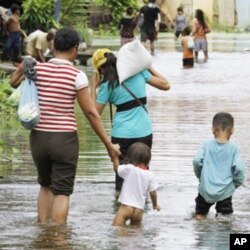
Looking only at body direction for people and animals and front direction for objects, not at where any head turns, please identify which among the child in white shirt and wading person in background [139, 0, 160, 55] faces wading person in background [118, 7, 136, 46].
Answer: the child in white shirt

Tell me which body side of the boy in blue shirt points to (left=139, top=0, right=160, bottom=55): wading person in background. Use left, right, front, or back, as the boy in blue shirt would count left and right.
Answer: front

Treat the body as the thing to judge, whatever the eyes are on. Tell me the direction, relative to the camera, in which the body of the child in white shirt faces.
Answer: away from the camera

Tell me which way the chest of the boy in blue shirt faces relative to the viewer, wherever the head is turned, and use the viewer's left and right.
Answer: facing away from the viewer

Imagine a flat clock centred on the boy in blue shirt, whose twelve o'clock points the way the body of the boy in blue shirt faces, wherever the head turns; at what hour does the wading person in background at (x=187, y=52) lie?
The wading person in background is roughly at 12 o'clock from the boy in blue shirt.

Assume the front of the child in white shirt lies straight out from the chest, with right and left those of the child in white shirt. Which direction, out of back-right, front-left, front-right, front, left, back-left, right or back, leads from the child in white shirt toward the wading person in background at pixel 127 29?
front

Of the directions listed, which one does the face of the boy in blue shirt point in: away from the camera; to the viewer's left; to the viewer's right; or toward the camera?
away from the camera

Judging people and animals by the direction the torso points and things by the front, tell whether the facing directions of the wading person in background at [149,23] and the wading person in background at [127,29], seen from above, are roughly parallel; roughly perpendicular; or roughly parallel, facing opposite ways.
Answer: roughly parallel
